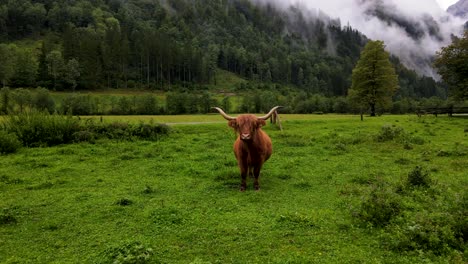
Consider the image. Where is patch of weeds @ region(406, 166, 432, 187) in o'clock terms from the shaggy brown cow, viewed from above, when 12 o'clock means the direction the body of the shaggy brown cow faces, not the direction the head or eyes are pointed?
The patch of weeds is roughly at 9 o'clock from the shaggy brown cow.

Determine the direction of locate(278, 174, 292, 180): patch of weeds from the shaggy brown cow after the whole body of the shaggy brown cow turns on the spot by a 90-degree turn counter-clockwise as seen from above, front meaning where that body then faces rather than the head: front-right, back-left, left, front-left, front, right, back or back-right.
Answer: front-left

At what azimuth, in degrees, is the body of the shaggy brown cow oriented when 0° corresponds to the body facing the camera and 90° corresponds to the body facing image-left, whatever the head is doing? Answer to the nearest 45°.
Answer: approximately 0°

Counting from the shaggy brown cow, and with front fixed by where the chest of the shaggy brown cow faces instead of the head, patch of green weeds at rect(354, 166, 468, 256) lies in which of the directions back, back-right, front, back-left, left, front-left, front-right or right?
front-left

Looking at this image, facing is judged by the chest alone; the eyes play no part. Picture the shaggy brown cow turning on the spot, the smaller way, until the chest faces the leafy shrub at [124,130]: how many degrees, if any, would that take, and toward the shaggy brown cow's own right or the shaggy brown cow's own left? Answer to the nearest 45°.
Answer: approximately 135° to the shaggy brown cow's own right

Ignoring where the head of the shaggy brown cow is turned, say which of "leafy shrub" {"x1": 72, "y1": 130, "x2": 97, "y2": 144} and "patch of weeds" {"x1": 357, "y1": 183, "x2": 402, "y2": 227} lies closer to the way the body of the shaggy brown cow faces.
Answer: the patch of weeds

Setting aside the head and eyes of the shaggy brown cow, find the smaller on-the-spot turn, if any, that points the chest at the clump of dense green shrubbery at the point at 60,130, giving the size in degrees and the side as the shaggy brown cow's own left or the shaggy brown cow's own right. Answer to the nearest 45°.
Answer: approximately 135° to the shaggy brown cow's own right

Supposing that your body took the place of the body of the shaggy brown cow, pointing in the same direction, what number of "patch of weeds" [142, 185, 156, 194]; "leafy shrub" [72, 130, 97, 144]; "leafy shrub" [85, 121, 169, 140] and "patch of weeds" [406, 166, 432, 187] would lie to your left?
1

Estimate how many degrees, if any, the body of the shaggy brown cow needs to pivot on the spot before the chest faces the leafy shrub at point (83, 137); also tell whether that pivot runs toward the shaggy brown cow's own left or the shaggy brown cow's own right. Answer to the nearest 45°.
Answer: approximately 135° to the shaggy brown cow's own right

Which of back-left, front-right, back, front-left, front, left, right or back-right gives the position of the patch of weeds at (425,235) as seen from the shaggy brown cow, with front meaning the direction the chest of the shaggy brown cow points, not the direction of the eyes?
front-left

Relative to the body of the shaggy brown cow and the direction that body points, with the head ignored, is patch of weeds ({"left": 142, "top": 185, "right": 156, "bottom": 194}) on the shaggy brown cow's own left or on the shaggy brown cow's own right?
on the shaggy brown cow's own right

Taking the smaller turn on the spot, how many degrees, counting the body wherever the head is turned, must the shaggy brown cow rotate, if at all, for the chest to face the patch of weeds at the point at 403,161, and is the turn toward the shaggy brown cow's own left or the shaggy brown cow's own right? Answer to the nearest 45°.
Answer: approximately 135° to the shaggy brown cow's own left

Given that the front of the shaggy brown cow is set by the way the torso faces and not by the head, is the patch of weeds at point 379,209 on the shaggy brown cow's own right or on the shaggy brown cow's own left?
on the shaggy brown cow's own left

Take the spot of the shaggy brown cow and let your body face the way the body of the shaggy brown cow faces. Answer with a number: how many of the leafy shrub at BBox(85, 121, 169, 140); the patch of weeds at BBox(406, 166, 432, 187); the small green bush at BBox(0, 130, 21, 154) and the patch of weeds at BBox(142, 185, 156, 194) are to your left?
1

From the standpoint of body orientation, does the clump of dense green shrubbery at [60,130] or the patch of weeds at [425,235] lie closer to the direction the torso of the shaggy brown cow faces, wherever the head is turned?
the patch of weeds

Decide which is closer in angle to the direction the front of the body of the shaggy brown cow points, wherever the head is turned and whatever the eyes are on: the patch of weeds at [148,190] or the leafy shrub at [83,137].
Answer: the patch of weeds
